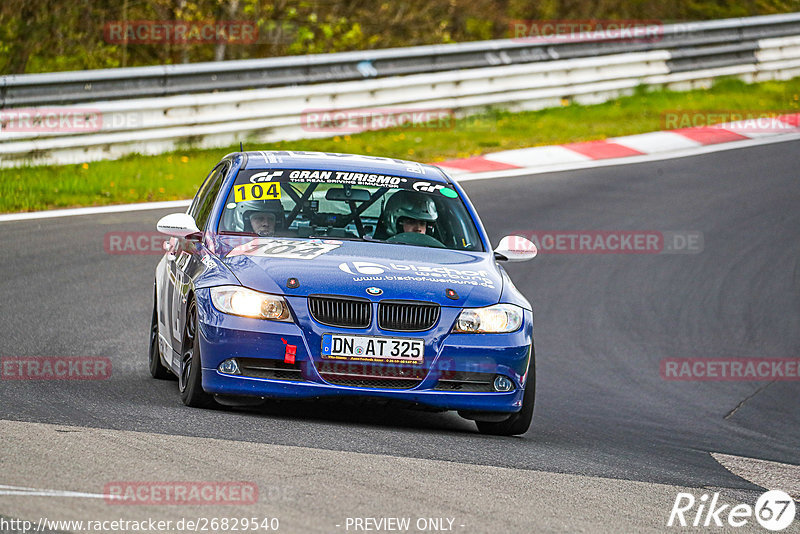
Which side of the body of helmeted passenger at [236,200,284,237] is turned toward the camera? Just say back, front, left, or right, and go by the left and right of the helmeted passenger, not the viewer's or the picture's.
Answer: front

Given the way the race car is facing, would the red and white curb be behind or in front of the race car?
behind

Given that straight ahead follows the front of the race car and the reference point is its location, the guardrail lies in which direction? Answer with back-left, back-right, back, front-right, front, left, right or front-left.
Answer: back

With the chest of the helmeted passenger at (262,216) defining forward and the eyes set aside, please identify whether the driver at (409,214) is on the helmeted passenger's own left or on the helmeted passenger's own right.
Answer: on the helmeted passenger's own left

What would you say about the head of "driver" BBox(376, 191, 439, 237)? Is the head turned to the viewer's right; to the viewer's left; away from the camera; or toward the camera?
toward the camera

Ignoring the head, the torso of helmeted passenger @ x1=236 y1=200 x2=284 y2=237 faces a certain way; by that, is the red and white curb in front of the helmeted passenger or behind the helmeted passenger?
behind

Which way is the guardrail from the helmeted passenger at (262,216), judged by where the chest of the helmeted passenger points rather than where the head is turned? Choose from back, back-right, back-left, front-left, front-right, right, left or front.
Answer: back

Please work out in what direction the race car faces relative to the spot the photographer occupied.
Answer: facing the viewer
